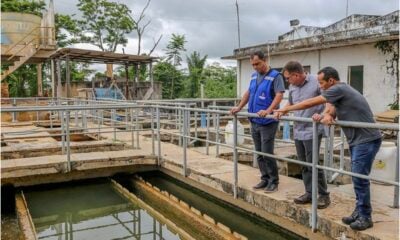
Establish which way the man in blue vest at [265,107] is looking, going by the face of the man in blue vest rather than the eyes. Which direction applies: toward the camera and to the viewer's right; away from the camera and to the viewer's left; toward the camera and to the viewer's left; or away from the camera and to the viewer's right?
toward the camera and to the viewer's left

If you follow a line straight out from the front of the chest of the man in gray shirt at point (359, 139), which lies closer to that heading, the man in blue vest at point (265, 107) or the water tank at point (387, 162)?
the man in blue vest

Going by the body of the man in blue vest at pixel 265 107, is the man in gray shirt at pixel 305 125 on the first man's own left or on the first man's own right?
on the first man's own left

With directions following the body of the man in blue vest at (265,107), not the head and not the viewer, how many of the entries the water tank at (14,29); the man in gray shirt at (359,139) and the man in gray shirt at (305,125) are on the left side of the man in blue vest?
2

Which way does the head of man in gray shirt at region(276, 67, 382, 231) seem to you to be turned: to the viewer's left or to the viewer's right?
to the viewer's left

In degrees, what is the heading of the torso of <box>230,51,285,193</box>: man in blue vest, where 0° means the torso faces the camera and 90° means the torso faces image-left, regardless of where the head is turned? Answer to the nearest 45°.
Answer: approximately 45°

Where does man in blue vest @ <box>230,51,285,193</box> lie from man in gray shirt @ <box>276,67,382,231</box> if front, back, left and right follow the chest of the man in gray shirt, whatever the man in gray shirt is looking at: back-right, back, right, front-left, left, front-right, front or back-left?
front-right

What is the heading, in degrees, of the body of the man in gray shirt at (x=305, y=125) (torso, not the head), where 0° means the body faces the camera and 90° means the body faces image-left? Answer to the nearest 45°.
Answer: approximately 45°

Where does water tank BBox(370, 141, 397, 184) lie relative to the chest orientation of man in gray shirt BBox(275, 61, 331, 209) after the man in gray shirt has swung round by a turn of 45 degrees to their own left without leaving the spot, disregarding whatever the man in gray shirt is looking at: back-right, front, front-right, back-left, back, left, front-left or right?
back-left

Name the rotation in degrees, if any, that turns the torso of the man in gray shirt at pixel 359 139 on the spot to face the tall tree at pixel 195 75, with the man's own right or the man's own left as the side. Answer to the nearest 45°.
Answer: approximately 90° to the man's own right

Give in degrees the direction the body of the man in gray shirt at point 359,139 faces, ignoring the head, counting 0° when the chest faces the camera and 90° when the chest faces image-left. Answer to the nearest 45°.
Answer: approximately 90°
